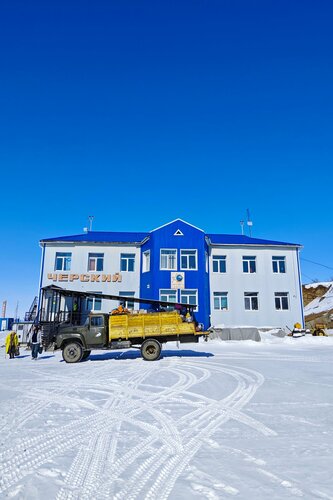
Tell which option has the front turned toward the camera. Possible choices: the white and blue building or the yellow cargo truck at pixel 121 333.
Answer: the white and blue building

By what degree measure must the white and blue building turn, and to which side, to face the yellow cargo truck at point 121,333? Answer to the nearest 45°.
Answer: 0° — it already faces it

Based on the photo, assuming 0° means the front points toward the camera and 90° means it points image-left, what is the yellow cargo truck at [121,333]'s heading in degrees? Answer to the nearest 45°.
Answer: approximately 90°

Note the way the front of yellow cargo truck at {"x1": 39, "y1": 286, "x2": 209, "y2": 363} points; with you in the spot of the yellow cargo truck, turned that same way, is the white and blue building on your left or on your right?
on your right

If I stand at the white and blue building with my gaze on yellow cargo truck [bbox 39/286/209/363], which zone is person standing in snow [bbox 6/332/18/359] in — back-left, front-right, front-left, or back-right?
front-right

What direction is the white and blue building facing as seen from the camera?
toward the camera

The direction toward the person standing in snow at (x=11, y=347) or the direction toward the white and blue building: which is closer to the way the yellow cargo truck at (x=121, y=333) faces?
the person standing in snow

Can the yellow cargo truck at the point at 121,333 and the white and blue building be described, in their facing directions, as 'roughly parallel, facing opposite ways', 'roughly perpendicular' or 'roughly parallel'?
roughly perpendicular

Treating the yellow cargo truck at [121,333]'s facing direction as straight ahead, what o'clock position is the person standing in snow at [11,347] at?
The person standing in snow is roughly at 1 o'clock from the yellow cargo truck.

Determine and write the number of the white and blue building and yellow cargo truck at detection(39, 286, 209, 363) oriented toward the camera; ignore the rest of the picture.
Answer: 1
